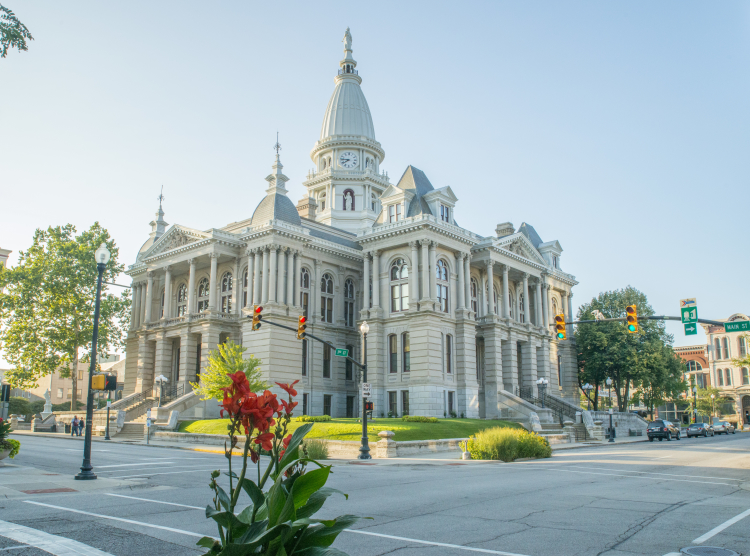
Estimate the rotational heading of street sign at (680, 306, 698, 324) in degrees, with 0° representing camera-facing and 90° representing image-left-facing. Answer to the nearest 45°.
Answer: approximately 0°

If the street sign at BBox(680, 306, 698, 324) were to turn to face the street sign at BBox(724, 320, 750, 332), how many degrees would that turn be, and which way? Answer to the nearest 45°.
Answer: approximately 135° to its left

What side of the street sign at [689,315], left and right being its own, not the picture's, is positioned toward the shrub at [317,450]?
right

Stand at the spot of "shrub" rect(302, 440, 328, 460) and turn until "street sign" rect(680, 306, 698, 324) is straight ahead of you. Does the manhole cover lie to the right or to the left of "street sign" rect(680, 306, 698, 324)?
right

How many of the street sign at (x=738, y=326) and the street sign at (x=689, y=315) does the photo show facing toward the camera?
2

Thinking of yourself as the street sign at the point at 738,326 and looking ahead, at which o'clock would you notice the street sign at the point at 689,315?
the street sign at the point at 689,315 is roughly at 2 o'clock from the street sign at the point at 738,326.

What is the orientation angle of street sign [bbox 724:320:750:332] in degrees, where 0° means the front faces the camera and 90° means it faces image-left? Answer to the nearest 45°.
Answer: approximately 0°

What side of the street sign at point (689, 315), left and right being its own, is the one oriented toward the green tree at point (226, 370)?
right
